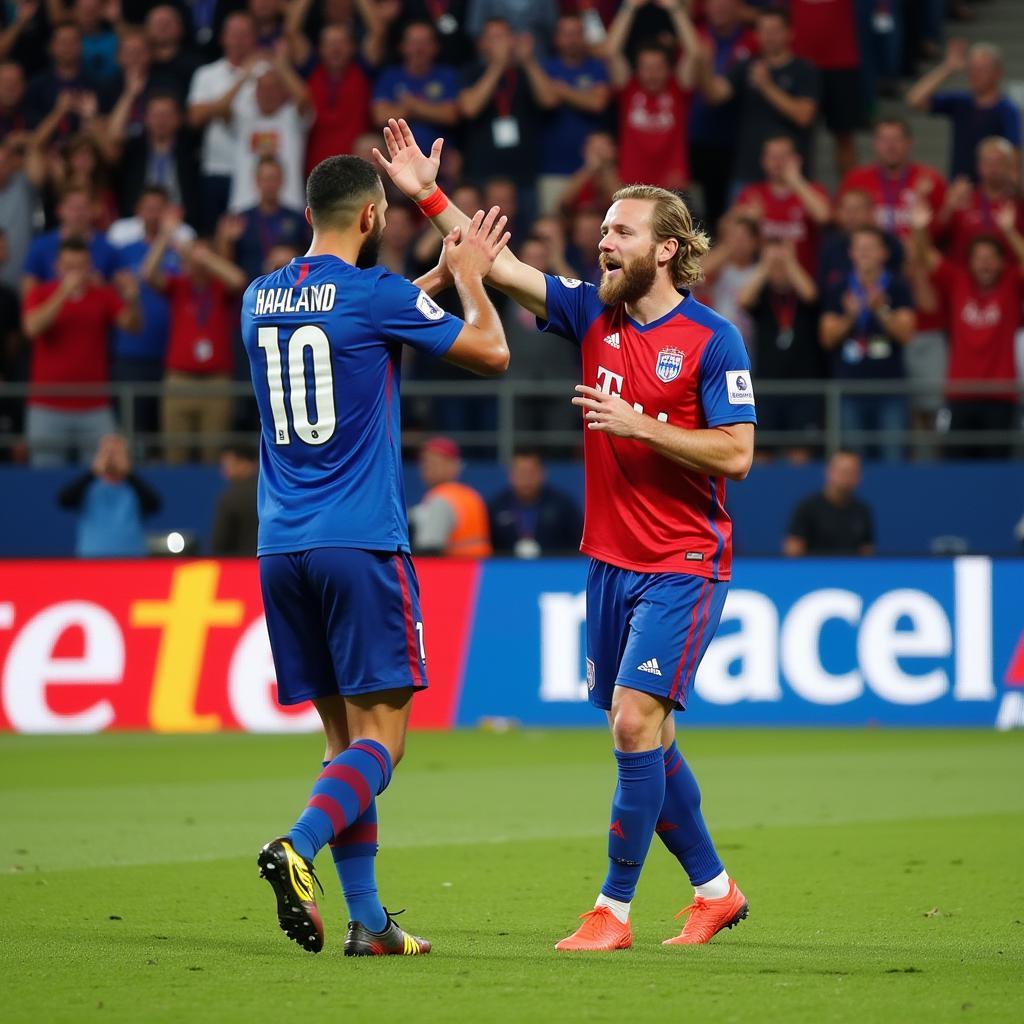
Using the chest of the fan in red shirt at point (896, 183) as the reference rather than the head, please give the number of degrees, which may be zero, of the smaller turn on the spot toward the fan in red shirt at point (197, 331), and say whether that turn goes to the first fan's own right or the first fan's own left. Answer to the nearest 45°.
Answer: approximately 90° to the first fan's own right

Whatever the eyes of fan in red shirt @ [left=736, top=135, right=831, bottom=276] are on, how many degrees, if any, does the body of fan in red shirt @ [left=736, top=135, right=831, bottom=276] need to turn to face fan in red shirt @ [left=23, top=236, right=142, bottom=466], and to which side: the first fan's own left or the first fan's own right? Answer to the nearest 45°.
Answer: approximately 90° to the first fan's own right

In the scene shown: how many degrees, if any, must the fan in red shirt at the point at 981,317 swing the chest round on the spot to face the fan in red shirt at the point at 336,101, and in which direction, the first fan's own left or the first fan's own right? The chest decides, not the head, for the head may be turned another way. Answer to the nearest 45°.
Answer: approximately 90° to the first fan's own right

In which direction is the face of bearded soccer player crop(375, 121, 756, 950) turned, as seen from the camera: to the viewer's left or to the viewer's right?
to the viewer's left

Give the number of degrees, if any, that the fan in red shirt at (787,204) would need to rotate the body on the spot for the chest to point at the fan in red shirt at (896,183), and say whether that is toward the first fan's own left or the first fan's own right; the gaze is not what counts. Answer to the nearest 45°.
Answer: approximately 90° to the first fan's own left

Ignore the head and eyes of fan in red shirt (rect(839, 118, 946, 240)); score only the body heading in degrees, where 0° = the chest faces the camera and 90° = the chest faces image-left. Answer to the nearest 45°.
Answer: approximately 0°

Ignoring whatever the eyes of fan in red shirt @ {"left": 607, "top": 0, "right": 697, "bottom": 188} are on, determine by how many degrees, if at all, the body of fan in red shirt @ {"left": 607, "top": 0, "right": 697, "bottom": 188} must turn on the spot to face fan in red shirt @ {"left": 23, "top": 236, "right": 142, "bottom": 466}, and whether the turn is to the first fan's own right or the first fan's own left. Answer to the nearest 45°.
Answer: approximately 90° to the first fan's own right

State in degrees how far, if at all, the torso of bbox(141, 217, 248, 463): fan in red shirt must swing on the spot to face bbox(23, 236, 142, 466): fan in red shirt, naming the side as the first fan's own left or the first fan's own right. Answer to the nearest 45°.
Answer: approximately 90° to the first fan's own right

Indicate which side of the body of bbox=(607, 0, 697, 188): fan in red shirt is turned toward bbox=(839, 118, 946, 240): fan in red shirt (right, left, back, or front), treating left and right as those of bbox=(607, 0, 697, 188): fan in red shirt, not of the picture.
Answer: left
